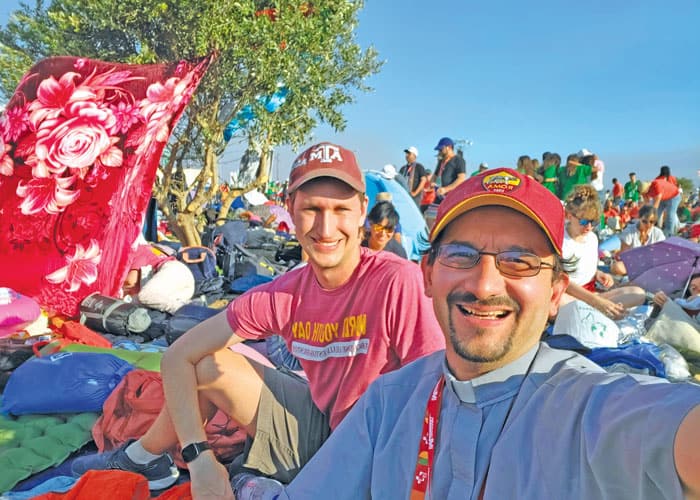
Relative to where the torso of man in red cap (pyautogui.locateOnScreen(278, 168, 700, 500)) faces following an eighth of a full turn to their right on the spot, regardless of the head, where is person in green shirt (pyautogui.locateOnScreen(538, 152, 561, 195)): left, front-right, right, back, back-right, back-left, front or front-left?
back-right

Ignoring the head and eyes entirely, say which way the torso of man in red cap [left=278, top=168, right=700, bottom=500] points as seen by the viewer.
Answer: toward the camera

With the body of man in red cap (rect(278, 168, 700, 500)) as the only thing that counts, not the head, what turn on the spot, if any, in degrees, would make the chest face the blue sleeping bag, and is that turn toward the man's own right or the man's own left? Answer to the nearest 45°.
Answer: approximately 135° to the man's own right

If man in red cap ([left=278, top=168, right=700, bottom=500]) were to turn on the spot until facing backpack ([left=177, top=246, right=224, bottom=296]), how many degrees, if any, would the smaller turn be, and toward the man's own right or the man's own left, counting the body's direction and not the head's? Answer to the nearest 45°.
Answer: approximately 135° to the man's own right

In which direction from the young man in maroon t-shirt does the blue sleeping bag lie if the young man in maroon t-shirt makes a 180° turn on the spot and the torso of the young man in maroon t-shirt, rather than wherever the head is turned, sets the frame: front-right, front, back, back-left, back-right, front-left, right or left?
left

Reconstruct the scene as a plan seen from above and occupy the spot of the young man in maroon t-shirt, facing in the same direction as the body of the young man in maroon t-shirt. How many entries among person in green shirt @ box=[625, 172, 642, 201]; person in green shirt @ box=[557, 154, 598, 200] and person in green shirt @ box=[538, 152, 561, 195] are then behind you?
3

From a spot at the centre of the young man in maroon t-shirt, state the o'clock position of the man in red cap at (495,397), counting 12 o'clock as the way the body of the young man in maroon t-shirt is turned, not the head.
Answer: The man in red cap is roughly at 10 o'clock from the young man in maroon t-shirt.

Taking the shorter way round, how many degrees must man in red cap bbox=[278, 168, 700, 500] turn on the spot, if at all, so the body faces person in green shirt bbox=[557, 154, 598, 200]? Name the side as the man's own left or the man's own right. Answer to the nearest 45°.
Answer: approximately 180°

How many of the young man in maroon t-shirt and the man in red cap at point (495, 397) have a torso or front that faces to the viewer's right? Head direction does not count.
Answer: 0

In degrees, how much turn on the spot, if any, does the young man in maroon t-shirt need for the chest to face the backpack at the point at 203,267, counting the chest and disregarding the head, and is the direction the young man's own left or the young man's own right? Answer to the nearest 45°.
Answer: approximately 135° to the young man's own right
